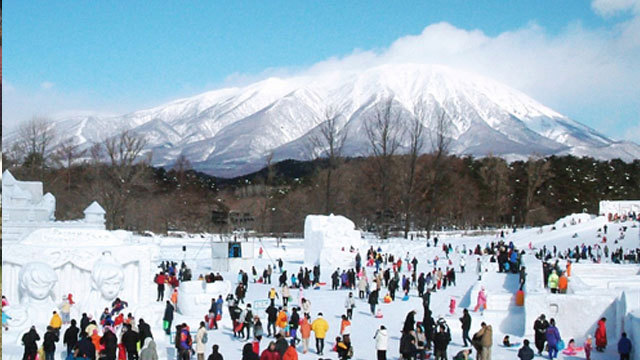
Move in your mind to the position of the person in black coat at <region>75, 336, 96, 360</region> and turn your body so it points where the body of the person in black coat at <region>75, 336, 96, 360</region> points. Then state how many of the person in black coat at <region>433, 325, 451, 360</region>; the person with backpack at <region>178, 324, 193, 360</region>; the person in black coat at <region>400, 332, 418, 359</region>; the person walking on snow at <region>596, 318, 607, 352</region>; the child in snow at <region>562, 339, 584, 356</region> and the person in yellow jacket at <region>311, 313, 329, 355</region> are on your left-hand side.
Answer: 0

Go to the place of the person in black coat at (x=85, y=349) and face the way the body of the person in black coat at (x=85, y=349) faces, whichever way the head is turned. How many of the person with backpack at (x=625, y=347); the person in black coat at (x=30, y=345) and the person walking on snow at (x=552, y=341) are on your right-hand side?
2

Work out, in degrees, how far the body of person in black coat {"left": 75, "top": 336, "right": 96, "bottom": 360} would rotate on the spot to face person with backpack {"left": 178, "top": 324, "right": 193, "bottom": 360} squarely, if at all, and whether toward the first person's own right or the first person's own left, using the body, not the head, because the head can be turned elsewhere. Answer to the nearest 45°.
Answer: approximately 45° to the first person's own right

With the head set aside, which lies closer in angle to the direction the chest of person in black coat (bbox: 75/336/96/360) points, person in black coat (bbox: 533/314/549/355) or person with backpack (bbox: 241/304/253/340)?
the person with backpack

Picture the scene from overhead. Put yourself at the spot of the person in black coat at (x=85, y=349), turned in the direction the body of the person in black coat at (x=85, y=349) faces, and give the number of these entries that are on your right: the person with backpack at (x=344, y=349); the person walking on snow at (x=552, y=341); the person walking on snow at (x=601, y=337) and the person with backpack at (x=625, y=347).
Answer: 4

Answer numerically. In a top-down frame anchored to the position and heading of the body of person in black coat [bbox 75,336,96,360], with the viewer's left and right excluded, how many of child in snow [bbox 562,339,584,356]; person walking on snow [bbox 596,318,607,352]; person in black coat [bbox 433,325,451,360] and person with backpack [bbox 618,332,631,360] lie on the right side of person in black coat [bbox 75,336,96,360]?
4

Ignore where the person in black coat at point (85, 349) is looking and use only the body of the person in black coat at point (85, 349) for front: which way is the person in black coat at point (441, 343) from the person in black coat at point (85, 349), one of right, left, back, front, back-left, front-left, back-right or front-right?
right

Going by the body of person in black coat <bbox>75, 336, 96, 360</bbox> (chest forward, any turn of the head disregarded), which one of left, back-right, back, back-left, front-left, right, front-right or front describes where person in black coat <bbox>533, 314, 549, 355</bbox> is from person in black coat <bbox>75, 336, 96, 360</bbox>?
right

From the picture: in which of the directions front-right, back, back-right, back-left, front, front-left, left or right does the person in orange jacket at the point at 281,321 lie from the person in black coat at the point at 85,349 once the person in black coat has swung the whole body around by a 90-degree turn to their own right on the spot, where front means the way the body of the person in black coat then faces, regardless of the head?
front-left

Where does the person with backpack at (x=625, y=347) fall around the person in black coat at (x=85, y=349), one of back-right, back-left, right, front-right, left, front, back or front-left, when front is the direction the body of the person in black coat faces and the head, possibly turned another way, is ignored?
right

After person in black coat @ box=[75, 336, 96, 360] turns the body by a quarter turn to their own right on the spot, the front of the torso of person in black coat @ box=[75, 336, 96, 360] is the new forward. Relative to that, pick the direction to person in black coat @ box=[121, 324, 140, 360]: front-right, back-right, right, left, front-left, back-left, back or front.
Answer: front-left

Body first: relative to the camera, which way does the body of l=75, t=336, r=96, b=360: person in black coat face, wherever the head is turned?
away from the camera

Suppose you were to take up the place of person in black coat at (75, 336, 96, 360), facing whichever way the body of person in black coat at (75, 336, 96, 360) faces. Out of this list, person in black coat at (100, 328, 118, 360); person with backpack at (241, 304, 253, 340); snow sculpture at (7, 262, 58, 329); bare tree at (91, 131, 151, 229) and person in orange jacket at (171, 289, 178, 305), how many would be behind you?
0

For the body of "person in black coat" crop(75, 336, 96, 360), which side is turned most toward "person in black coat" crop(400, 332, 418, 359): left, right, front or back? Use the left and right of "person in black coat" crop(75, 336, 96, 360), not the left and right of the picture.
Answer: right

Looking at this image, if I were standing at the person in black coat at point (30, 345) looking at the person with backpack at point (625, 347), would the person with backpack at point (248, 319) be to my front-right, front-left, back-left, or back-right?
front-left

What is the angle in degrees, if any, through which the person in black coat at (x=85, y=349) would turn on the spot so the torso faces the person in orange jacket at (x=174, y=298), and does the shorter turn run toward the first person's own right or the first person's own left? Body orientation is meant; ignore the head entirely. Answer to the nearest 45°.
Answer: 0° — they already face them

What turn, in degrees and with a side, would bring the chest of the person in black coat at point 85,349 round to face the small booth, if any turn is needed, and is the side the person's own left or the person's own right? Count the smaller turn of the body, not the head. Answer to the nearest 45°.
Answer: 0° — they already face it

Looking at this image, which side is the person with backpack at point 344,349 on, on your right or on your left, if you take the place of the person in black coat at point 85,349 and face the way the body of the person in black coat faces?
on your right
